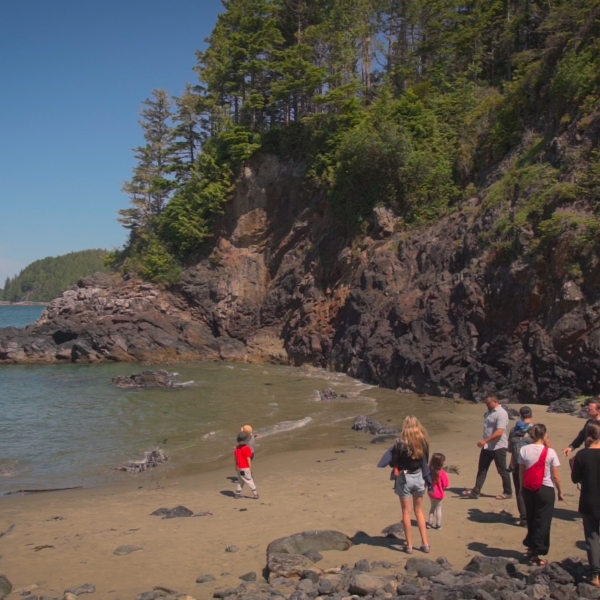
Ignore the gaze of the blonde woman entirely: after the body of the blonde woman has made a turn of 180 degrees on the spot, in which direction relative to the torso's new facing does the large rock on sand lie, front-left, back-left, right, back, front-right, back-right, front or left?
right

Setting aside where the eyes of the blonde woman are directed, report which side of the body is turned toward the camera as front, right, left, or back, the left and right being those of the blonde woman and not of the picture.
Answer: back

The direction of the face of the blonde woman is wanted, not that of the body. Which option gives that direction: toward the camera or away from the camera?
away from the camera

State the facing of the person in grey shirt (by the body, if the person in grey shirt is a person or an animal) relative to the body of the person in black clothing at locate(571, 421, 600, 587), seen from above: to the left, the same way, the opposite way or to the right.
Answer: to the left

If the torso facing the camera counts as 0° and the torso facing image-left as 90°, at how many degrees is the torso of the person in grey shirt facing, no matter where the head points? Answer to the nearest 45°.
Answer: approximately 90°
